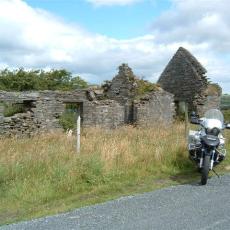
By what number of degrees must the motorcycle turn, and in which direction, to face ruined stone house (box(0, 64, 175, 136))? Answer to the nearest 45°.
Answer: approximately 135° to its right

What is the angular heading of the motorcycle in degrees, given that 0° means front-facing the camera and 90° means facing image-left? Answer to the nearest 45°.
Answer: approximately 0°

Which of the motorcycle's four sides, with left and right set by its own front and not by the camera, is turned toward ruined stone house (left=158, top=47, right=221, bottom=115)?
back
